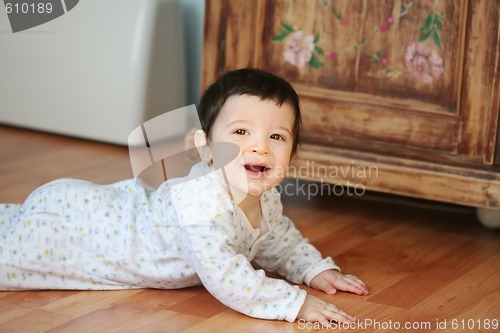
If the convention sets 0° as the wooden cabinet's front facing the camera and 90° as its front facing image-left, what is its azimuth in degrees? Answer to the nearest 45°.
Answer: approximately 45°

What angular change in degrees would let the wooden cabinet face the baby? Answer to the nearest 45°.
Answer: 0° — it already faces them

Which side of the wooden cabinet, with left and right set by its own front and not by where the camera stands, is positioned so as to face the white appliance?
right

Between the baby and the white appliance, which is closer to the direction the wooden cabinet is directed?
the baby
